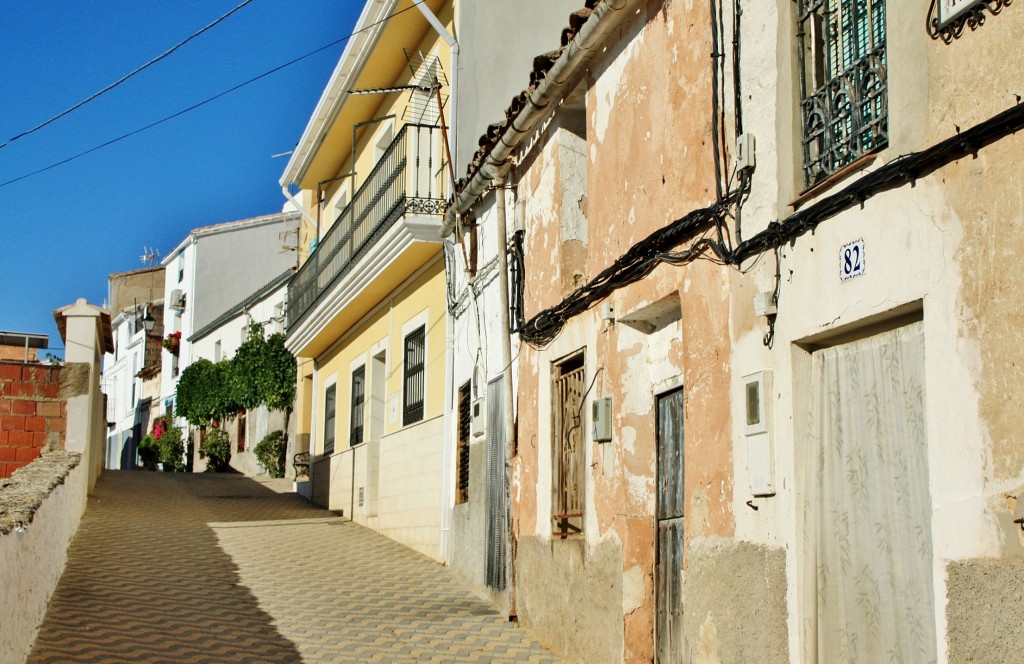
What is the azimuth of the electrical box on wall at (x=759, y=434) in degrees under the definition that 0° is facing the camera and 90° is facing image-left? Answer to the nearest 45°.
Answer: approximately 45°

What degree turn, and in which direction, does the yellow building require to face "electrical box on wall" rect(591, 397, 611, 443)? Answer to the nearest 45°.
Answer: approximately 90° to its left

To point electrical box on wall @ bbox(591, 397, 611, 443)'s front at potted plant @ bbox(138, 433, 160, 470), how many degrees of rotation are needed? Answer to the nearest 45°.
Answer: approximately 90° to its right

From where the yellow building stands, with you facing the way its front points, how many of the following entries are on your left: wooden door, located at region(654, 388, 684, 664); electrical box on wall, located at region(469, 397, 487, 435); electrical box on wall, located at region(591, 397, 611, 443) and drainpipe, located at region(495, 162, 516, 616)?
4

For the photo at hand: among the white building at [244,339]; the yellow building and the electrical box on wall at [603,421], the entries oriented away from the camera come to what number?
0

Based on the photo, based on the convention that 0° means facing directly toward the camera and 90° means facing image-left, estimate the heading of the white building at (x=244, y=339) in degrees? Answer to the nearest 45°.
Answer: approximately 45°

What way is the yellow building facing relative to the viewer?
to the viewer's left

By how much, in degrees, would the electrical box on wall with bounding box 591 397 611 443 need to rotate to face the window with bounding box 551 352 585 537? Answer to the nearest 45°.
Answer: approximately 135° to its right

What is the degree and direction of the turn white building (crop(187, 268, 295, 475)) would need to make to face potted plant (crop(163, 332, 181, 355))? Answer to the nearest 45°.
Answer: approximately 135° to its right

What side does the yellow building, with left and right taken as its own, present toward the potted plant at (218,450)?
right

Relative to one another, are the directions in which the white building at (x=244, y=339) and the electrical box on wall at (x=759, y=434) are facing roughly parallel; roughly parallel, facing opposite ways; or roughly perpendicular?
roughly parallel

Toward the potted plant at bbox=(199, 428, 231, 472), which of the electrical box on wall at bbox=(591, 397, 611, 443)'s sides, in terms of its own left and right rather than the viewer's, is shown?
right

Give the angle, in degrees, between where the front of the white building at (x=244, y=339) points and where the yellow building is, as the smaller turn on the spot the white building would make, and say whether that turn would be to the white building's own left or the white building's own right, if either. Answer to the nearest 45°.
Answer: approximately 45° to the white building's own left

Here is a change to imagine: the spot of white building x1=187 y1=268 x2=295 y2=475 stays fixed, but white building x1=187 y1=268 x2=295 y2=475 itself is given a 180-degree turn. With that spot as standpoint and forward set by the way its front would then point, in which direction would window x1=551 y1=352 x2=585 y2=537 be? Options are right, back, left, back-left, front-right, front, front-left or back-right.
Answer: back-right

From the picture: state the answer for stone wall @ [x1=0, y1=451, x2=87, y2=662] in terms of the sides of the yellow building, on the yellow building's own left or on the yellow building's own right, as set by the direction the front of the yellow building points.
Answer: on the yellow building's own left

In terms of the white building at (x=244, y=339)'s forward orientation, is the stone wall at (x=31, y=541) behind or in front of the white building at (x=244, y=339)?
in front
